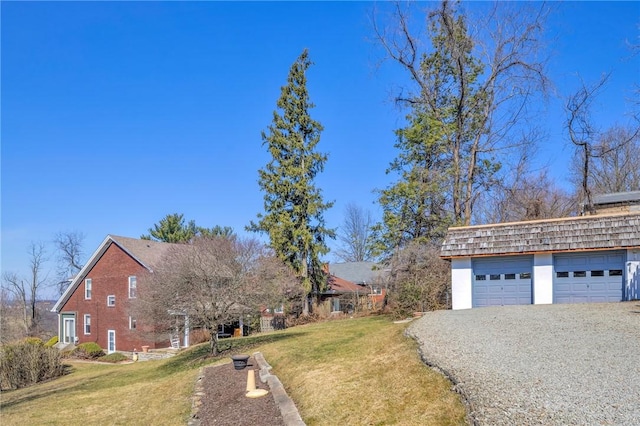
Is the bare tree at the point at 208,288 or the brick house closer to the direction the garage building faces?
the bare tree

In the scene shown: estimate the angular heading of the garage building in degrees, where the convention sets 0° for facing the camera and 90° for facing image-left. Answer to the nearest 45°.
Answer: approximately 0°

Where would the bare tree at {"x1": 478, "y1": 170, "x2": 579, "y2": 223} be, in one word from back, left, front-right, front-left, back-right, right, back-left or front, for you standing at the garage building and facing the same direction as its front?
back
